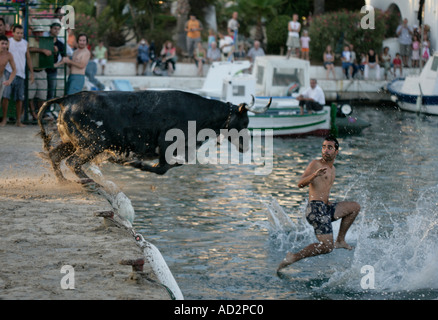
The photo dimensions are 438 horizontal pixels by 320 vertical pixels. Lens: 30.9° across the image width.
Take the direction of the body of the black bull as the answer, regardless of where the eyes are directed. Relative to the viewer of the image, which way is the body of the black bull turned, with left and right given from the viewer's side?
facing to the right of the viewer

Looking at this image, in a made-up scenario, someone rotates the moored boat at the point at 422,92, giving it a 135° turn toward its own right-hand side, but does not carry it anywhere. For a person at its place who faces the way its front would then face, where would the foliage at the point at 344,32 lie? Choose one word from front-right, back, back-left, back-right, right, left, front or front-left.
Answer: left

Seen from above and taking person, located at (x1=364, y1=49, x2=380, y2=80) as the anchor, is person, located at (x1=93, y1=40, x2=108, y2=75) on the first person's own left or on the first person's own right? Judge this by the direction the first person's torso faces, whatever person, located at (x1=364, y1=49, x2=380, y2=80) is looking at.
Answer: on the first person's own right

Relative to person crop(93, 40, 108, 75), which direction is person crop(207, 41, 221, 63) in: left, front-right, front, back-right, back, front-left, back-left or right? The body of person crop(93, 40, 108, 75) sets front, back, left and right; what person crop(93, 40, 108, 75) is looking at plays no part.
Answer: left

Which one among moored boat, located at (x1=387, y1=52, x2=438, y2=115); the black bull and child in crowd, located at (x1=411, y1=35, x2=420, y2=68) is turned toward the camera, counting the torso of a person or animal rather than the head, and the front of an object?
the child in crowd

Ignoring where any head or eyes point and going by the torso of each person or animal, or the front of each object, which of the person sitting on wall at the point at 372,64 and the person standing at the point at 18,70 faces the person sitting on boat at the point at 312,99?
the person sitting on wall at the point at 372,64

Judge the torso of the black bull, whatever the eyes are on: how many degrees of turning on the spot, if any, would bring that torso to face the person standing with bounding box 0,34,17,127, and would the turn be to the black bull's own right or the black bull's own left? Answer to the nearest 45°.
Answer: approximately 135° to the black bull's own left

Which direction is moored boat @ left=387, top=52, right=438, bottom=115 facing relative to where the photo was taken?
to the viewer's left

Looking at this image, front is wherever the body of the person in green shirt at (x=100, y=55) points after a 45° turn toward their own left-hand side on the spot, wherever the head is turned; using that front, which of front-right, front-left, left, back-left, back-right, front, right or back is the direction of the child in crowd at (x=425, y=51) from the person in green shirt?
front-left

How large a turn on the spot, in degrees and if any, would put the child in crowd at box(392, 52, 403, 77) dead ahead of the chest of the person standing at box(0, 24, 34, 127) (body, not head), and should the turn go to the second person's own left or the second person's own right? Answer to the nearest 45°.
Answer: approximately 135° to the second person's own left
